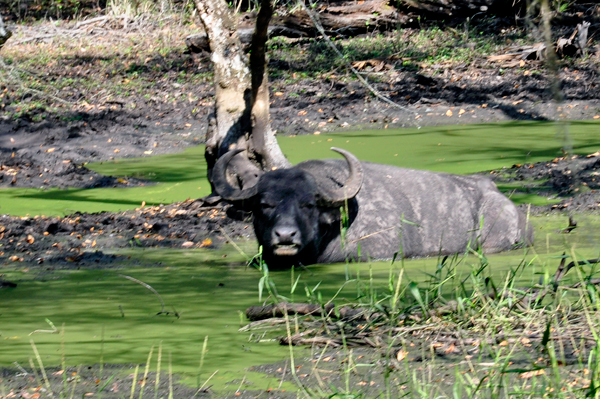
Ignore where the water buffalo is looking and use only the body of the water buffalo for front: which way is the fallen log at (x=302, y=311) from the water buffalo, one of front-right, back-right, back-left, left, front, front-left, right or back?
front-left

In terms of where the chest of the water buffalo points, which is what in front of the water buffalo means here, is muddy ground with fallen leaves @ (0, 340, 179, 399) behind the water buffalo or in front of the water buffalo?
in front

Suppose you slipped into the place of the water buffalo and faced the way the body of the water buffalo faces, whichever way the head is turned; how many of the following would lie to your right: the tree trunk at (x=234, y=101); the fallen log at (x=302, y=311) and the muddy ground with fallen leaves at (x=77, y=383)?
1

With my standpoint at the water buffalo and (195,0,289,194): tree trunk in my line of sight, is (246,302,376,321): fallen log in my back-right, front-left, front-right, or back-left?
back-left

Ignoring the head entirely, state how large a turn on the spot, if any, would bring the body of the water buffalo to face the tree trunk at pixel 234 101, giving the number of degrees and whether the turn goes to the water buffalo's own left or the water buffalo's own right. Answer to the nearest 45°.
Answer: approximately 90° to the water buffalo's own right

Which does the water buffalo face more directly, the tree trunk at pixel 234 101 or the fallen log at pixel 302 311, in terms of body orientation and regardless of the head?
the fallen log

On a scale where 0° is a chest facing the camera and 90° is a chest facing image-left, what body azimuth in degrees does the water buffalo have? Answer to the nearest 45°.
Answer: approximately 45°

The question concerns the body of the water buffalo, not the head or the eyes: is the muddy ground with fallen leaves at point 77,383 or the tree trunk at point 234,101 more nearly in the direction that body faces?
the muddy ground with fallen leaves
